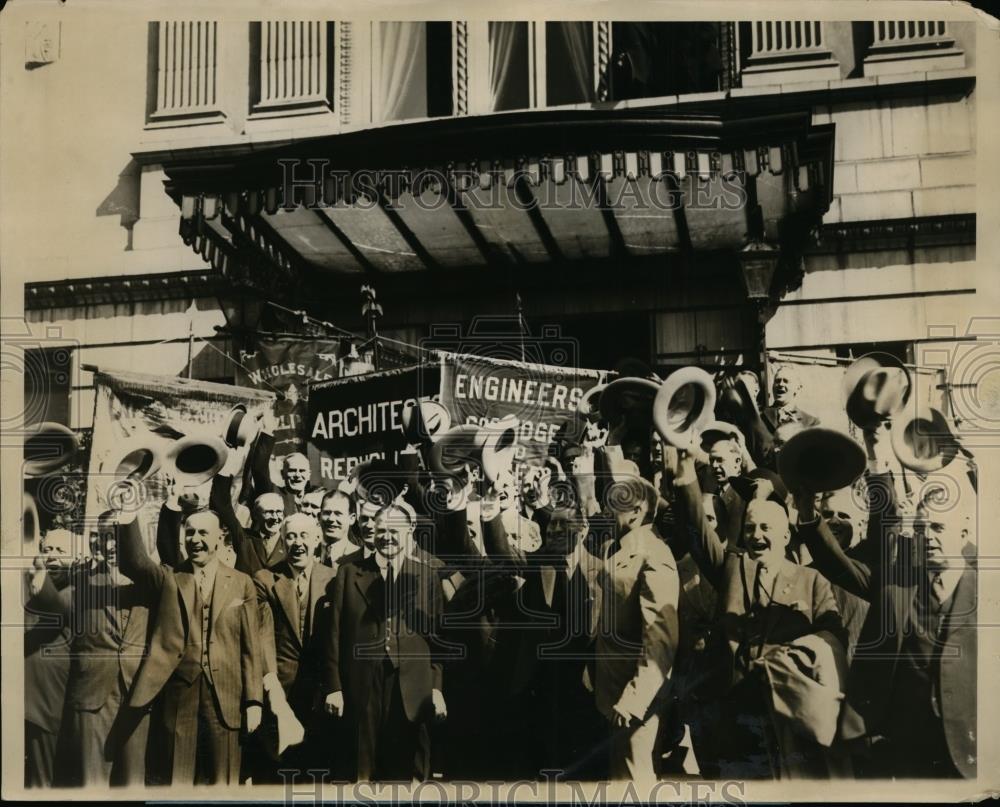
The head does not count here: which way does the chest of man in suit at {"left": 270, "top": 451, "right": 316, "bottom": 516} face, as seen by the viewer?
toward the camera

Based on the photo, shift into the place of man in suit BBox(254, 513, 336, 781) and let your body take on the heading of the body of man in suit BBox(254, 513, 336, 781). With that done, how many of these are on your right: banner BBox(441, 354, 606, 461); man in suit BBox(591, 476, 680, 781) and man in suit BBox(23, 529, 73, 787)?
1

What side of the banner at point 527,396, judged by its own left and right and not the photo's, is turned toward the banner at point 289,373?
right

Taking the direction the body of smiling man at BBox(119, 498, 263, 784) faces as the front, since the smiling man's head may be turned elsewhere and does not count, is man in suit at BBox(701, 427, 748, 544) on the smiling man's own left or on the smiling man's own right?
on the smiling man's own left

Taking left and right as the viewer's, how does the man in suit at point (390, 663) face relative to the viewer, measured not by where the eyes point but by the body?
facing the viewer

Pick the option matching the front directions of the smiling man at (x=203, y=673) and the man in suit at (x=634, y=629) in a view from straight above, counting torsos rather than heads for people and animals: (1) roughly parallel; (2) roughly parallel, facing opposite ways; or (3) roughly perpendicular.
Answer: roughly perpendicular

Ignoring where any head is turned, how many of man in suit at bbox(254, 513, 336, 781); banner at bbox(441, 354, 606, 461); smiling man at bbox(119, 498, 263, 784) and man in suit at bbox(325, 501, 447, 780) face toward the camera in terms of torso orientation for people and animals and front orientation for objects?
4

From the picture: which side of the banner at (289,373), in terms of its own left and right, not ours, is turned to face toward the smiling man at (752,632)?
front

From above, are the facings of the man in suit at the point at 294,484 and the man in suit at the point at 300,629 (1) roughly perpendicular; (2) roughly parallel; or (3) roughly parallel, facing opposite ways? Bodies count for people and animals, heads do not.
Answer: roughly parallel

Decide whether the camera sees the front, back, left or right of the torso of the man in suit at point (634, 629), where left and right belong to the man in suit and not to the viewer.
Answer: left

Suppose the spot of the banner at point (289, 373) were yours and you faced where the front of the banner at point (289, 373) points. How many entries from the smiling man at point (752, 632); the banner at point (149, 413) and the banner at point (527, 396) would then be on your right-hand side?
1

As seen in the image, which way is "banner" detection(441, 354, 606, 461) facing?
toward the camera
